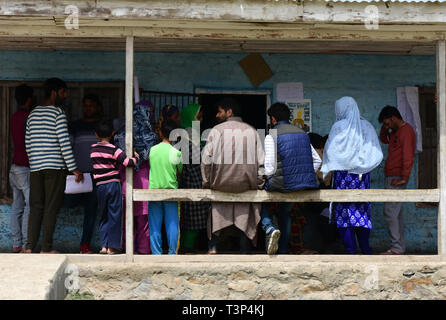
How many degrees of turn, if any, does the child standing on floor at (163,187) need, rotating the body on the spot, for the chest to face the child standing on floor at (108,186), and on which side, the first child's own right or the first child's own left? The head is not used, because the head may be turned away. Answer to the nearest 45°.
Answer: approximately 90° to the first child's own left

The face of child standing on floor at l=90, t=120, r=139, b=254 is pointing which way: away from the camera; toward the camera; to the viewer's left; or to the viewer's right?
away from the camera

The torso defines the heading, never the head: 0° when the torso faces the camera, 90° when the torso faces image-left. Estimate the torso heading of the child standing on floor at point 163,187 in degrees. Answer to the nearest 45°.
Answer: approximately 180°

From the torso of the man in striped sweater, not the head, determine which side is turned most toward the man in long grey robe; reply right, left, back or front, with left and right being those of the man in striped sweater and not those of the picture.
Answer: right

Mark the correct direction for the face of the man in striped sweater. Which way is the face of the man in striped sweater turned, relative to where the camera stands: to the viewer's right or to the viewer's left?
to the viewer's right

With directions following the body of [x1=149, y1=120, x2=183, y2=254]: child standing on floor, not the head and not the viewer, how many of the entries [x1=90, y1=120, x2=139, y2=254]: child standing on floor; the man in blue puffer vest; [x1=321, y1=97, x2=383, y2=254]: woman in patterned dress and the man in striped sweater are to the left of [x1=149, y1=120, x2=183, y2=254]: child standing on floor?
2

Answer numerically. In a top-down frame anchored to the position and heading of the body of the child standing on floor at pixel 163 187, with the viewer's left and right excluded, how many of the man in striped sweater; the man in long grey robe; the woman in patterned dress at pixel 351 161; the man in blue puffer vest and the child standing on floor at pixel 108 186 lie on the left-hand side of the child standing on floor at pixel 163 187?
2

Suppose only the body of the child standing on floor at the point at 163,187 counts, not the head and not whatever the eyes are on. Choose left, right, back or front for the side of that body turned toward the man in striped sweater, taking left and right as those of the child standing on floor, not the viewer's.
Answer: left

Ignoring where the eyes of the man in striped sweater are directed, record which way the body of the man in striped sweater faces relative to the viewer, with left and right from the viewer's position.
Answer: facing away from the viewer and to the right of the viewer

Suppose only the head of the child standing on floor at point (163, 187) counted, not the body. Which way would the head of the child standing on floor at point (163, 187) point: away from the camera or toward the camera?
away from the camera

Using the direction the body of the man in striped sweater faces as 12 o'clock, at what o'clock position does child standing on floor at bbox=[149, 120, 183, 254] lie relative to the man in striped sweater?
The child standing on floor is roughly at 2 o'clock from the man in striped sweater.

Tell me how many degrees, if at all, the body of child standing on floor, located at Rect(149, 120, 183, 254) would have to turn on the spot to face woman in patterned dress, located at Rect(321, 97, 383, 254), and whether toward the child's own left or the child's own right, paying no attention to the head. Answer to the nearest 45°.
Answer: approximately 90° to the child's own right

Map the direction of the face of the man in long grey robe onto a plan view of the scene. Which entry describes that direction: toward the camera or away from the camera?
away from the camera
